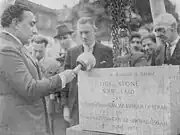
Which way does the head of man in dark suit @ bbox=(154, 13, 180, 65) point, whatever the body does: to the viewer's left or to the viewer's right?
to the viewer's left

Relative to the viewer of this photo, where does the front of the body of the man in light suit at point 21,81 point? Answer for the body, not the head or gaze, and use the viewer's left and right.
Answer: facing to the right of the viewer

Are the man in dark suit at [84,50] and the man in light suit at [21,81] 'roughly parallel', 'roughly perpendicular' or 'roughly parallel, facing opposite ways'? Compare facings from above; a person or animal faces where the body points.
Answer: roughly perpendicular

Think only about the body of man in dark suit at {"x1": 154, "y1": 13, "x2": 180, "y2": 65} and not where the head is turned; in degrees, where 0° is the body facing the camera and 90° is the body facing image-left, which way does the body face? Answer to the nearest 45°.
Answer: approximately 45°

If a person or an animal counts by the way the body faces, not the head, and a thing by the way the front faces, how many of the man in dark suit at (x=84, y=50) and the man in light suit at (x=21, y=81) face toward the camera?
1

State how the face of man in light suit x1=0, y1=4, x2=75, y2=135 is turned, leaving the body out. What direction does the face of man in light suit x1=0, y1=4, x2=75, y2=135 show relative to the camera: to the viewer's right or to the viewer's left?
to the viewer's right

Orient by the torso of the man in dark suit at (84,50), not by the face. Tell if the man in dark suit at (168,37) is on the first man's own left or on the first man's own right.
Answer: on the first man's own left
